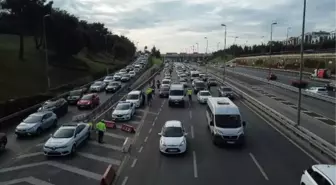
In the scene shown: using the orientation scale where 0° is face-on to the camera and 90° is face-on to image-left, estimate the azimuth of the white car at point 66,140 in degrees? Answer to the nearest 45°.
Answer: approximately 45°

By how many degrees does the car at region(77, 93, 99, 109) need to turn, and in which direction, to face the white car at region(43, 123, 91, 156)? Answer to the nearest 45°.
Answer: approximately 45° to its left

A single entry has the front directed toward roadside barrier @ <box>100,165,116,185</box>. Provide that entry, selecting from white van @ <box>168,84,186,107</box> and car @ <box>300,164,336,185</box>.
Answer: the white van

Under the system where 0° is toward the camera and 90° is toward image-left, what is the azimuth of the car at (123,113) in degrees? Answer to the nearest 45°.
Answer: approximately 45°

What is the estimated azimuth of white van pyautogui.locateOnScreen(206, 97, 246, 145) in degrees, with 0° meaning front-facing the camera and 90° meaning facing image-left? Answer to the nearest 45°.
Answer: approximately 0°

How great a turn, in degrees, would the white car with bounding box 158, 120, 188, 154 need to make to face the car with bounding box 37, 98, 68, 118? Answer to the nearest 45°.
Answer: approximately 135° to its right

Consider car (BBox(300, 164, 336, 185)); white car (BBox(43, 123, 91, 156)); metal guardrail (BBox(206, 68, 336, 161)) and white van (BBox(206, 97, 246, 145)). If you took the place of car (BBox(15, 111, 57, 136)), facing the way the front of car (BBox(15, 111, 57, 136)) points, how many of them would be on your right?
0

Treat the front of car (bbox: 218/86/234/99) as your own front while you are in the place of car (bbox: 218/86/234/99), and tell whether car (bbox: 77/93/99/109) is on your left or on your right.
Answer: on your right

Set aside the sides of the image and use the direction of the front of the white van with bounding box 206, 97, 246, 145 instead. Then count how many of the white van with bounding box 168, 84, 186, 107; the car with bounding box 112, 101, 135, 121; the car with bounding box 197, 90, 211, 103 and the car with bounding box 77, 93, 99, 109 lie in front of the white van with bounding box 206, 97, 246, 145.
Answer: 0

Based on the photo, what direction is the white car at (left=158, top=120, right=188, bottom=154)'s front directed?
toward the camera

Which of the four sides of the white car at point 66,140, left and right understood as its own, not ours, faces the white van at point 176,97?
back

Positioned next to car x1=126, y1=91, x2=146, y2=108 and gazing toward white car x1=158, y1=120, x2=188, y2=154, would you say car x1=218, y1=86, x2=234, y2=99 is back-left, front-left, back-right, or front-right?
back-left

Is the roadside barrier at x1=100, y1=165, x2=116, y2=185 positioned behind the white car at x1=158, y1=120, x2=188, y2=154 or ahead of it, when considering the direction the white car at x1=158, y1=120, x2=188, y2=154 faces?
ahead

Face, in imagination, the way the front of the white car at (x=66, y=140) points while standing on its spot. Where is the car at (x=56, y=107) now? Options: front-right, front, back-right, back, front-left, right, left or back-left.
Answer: back-right

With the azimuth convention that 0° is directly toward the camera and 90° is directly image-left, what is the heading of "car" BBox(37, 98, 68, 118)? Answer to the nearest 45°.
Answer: approximately 45°

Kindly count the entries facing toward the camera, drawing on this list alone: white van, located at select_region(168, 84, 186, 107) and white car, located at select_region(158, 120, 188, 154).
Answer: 2
